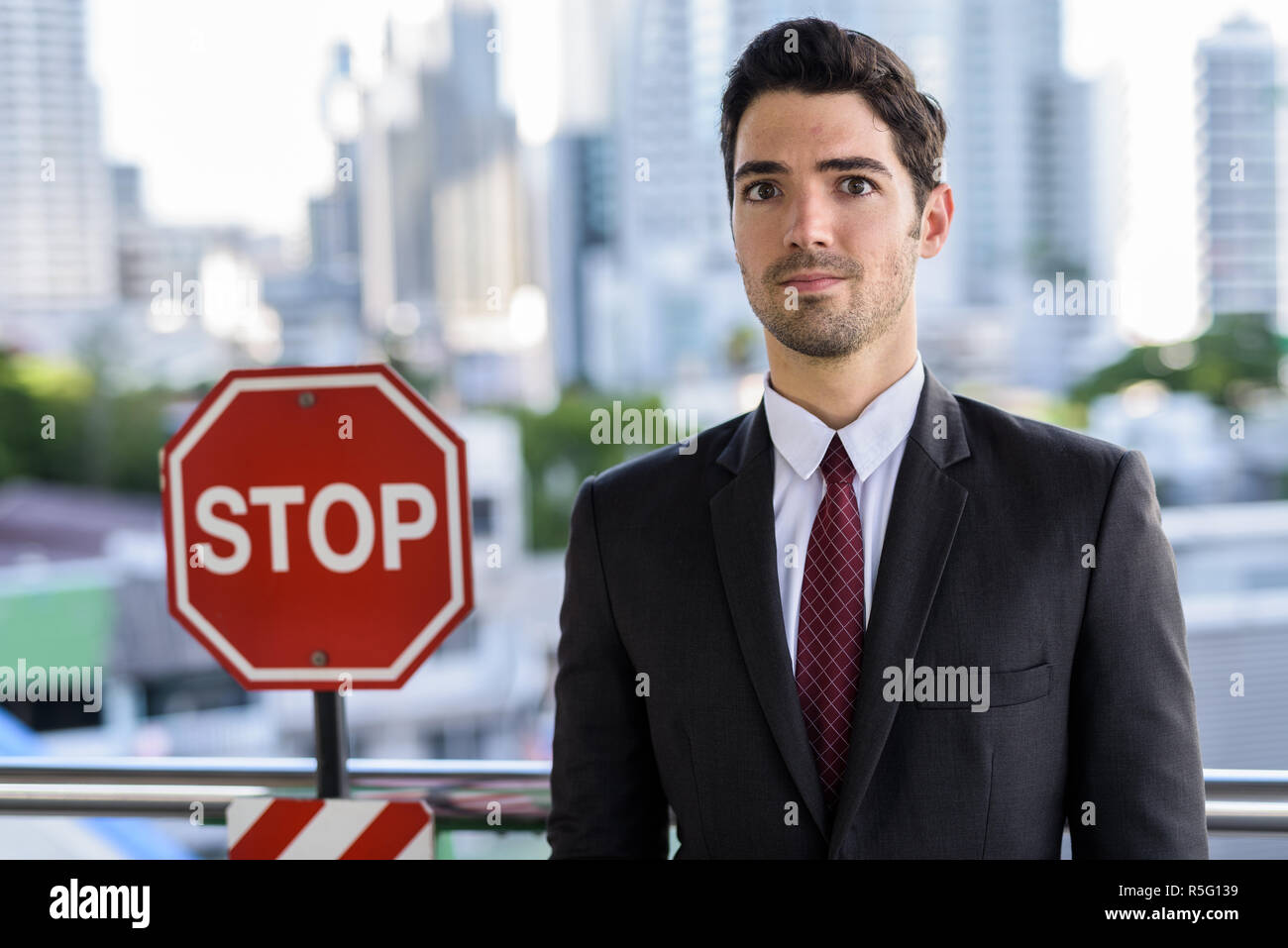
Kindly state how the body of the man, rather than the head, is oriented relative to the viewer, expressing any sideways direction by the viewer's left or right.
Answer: facing the viewer

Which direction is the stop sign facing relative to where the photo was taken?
toward the camera

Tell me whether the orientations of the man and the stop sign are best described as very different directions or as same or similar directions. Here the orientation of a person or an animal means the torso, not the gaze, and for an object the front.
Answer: same or similar directions

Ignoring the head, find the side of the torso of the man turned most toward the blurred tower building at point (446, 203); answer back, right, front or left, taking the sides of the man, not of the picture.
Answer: back

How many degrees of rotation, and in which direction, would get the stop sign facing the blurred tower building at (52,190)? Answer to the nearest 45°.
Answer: approximately 180°

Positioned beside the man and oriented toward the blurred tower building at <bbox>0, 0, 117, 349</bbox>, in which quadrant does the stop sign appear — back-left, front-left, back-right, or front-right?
front-left

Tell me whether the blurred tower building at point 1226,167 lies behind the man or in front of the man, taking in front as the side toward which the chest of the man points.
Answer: behind

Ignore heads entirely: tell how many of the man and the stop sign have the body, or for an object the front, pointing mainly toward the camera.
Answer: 2
